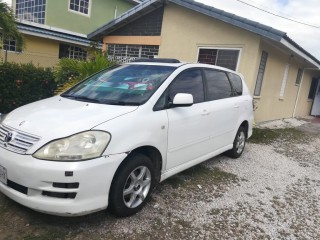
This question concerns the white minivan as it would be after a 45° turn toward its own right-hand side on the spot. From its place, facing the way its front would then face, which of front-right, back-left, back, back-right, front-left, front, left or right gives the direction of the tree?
front-right

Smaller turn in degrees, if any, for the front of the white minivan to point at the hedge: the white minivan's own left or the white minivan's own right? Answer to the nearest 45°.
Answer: approximately 90° to the white minivan's own right

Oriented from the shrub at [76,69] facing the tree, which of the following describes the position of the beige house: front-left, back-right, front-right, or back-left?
back-right

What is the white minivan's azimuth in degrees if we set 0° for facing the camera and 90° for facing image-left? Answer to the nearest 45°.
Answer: approximately 45°

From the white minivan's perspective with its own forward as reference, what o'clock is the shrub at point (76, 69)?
The shrub is roughly at 4 o'clock from the white minivan.

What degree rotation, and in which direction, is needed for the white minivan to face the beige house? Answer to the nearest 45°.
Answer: approximately 135° to its right
